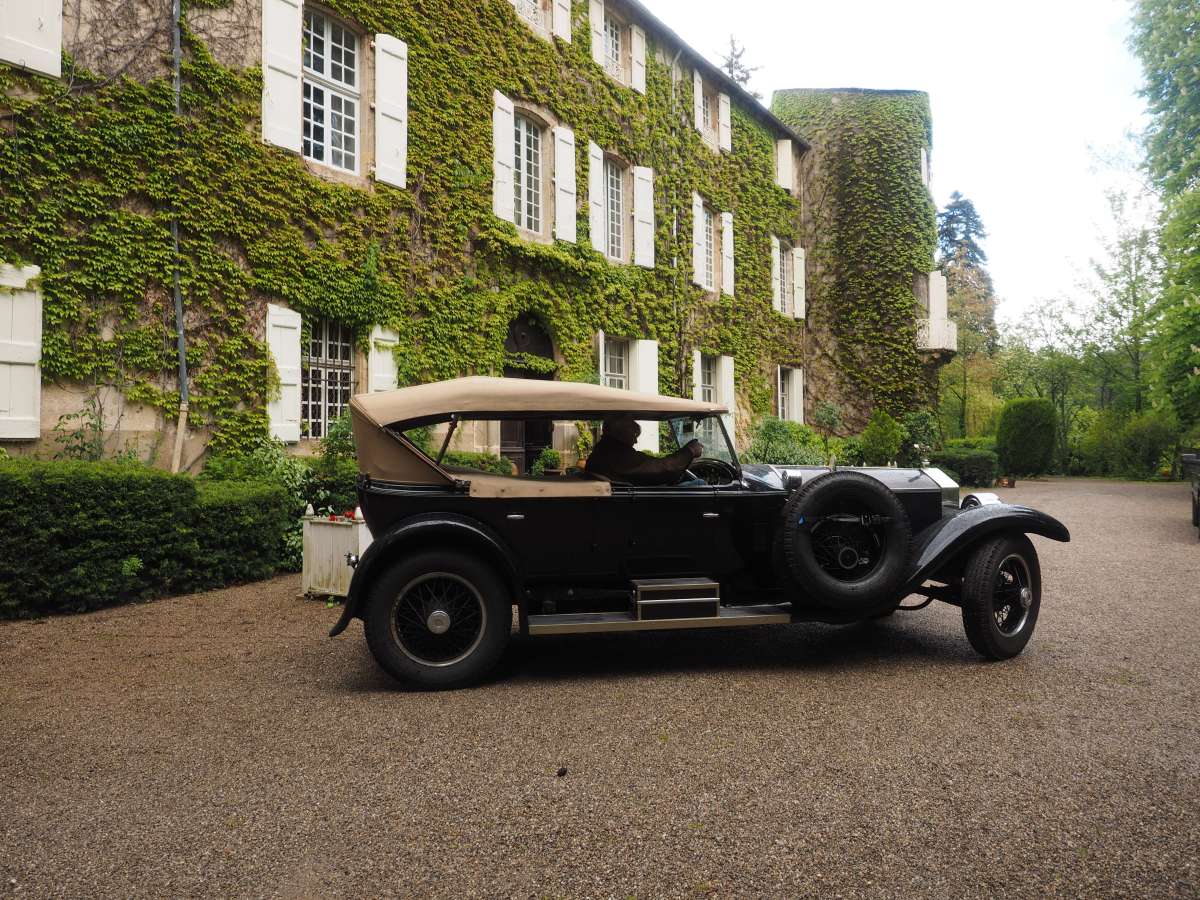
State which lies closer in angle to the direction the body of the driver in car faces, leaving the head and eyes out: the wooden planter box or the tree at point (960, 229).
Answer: the tree

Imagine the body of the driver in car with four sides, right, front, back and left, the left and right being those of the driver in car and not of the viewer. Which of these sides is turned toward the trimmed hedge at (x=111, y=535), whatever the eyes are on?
back

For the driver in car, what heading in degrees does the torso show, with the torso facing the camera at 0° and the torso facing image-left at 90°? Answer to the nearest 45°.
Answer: approximately 270°

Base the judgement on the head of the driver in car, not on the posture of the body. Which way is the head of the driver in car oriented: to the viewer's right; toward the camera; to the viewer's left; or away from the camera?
to the viewer's right

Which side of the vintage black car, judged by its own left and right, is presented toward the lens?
right

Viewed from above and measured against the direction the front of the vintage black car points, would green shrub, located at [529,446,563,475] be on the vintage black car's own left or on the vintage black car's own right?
on the vintage black car's own left

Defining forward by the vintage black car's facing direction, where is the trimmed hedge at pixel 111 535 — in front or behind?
behind

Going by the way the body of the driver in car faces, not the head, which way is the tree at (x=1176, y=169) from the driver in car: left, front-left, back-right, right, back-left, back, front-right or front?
front-left

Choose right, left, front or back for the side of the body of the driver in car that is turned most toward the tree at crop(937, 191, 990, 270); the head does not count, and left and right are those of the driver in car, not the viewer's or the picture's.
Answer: left

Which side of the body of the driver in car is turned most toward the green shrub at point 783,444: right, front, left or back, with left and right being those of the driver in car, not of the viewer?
left

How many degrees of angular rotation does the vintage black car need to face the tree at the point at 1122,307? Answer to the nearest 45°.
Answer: approximately 45° to its left

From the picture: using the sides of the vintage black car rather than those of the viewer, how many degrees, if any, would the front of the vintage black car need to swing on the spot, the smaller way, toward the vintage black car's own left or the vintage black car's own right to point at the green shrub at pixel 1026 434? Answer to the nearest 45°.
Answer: approximately 45° to the vintage black car's own left

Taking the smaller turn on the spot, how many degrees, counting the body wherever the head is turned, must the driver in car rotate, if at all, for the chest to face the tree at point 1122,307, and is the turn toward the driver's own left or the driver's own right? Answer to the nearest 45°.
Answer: approximately 45° to the driver's own left

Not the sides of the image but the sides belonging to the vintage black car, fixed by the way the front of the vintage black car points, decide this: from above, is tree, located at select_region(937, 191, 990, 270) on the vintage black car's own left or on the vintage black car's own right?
on the vintage black car's own left
